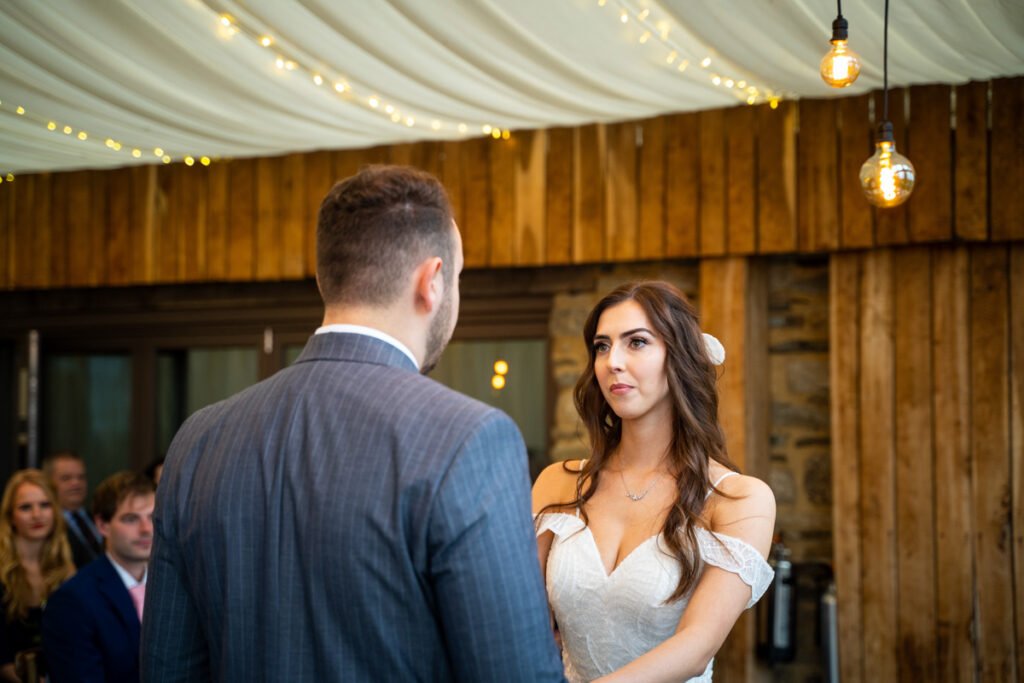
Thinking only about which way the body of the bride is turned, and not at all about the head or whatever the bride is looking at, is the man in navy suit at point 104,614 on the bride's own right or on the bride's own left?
on the bride's own right

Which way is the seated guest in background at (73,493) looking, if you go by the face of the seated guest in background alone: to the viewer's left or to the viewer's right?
to the viewer's right

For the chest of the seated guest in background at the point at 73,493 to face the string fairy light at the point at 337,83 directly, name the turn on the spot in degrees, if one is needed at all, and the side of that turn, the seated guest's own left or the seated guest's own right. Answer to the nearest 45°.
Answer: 0° — they already face it

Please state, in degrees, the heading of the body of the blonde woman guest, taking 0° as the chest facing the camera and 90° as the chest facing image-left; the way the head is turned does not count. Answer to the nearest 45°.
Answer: approximately 315°

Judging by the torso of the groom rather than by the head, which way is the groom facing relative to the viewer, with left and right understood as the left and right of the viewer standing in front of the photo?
facing away from the viewer and to the right of the viewer

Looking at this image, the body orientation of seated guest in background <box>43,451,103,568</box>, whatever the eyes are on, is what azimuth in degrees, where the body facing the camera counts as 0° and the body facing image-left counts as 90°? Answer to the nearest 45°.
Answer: approximately 315°

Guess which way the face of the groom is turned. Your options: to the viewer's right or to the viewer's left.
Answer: to the viewer's right
